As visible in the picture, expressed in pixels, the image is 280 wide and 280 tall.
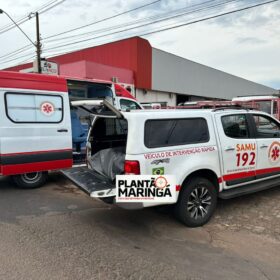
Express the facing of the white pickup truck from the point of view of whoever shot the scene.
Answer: facing away from the viewer and to the right of the viewer

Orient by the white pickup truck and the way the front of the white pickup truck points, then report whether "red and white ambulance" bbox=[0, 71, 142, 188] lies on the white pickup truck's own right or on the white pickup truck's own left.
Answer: on the white pickup truck's own left
